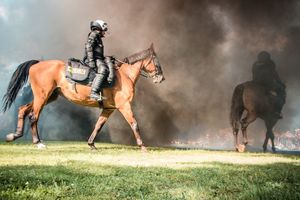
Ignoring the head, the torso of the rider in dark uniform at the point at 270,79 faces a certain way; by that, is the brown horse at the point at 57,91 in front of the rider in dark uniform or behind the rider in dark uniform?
behind

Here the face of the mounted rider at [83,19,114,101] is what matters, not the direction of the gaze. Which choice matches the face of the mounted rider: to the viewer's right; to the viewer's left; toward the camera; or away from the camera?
to the viewer's right

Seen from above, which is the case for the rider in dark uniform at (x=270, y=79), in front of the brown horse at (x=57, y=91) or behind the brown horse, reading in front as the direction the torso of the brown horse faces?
in front

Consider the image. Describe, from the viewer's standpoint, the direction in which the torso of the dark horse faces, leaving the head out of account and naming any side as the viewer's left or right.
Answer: facing away from the viewer and to the right of the viewer

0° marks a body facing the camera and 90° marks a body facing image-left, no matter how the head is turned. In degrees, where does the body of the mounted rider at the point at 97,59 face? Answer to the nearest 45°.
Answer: approximately 270°

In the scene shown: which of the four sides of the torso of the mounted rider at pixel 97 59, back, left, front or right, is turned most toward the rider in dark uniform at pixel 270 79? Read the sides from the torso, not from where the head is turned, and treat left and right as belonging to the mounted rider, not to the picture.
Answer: front

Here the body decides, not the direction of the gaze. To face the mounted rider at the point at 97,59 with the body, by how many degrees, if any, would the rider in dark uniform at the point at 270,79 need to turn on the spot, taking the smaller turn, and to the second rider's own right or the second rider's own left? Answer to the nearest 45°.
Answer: approximately 180°

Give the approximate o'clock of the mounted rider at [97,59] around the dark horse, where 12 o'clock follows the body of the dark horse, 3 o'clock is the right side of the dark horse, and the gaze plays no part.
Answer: The mounted rider is roughly at 6 o'clock from the dark horse.

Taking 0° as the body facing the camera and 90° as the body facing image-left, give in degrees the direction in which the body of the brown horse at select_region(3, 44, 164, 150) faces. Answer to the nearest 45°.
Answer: approximately 270°

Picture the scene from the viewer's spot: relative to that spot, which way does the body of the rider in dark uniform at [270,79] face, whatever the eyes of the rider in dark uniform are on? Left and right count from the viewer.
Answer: facing away from the viewer and to the right of the viewer
